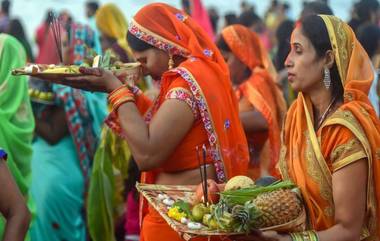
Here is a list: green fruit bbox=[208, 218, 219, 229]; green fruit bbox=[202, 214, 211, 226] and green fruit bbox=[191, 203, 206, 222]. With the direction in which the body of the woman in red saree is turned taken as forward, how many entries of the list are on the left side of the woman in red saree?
3

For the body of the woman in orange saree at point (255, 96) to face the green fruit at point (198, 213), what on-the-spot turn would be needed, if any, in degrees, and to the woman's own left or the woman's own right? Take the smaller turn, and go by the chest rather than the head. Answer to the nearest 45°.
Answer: approximately 90° to the woman's own left

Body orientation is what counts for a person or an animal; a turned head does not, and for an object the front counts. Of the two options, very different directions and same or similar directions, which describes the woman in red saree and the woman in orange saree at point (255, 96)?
same or similar directions

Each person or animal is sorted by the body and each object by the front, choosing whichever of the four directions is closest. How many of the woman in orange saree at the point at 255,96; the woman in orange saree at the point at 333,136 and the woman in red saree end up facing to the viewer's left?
3

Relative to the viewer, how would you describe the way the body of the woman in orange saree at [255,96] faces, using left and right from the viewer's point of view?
facing to the left of the viewer

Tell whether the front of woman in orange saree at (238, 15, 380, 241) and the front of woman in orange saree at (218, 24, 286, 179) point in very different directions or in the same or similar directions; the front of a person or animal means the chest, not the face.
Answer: same or similar directions

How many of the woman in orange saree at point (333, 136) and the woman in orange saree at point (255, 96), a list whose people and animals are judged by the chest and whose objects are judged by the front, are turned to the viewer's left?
2

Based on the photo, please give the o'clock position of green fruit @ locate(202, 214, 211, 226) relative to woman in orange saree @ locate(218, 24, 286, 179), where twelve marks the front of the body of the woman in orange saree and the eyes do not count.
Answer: The green fruit is roughly at 9 o'clock from the woman in orange saree.

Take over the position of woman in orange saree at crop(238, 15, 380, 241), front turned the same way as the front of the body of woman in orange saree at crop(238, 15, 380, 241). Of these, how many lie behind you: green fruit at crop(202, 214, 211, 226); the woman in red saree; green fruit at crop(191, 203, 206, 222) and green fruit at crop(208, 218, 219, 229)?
0

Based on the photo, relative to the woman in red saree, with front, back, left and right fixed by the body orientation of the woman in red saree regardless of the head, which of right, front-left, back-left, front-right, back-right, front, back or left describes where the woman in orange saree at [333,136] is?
back-left

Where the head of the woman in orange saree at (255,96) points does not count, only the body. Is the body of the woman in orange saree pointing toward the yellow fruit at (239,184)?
no

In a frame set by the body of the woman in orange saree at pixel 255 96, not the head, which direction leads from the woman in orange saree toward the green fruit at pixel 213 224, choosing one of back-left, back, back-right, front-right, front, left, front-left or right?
left

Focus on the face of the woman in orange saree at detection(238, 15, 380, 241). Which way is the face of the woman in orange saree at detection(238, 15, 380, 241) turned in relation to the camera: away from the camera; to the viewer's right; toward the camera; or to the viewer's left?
to the viewer's left

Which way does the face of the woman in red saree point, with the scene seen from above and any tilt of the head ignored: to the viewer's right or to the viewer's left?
to the viewer's left

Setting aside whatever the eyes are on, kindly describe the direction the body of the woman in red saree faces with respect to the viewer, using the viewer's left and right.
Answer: facing to the left of the viewer

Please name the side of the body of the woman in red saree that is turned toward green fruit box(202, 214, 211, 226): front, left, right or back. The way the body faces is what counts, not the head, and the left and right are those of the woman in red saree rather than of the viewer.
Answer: left

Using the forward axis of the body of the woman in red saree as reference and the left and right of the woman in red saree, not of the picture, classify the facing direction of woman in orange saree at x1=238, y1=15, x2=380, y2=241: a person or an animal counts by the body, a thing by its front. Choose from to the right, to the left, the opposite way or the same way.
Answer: the same way

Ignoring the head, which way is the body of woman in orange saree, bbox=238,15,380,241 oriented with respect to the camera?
to the viewer's left

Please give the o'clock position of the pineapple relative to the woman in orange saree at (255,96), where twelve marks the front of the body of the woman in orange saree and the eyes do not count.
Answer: The pineapple is roughly at 9 o'clock from the woman in orange saree.
